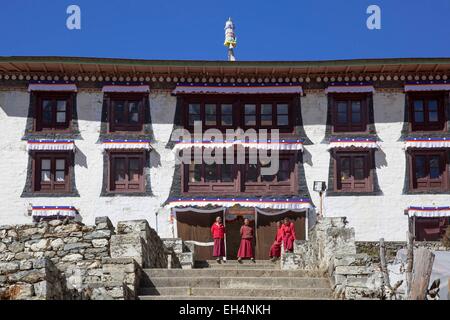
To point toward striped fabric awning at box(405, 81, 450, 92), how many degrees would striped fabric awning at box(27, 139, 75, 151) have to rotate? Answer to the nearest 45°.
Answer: approximately 90° to its left

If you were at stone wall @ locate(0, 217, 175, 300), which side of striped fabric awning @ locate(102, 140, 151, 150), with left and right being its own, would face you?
front

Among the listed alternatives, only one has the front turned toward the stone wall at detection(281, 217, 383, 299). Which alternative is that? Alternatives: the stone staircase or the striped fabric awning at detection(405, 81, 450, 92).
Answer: the striped fabric awning

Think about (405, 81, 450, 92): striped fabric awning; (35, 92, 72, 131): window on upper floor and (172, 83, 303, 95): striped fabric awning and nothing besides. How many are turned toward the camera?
3

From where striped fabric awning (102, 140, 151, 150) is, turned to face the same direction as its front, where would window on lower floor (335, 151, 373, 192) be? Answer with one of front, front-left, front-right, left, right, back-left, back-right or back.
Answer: left

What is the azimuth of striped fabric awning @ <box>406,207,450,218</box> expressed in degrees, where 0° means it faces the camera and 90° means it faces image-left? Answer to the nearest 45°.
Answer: approximately 0°

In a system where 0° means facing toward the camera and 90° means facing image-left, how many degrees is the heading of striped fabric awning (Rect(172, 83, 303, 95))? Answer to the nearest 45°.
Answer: approximately 0°

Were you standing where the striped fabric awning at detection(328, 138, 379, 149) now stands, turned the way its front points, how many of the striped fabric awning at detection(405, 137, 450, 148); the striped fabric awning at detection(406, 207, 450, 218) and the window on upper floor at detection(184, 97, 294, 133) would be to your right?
1

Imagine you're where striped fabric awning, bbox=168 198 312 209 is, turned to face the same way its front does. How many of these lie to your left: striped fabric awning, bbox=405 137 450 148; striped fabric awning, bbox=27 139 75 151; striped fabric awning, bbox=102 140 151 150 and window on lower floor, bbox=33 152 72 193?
1
